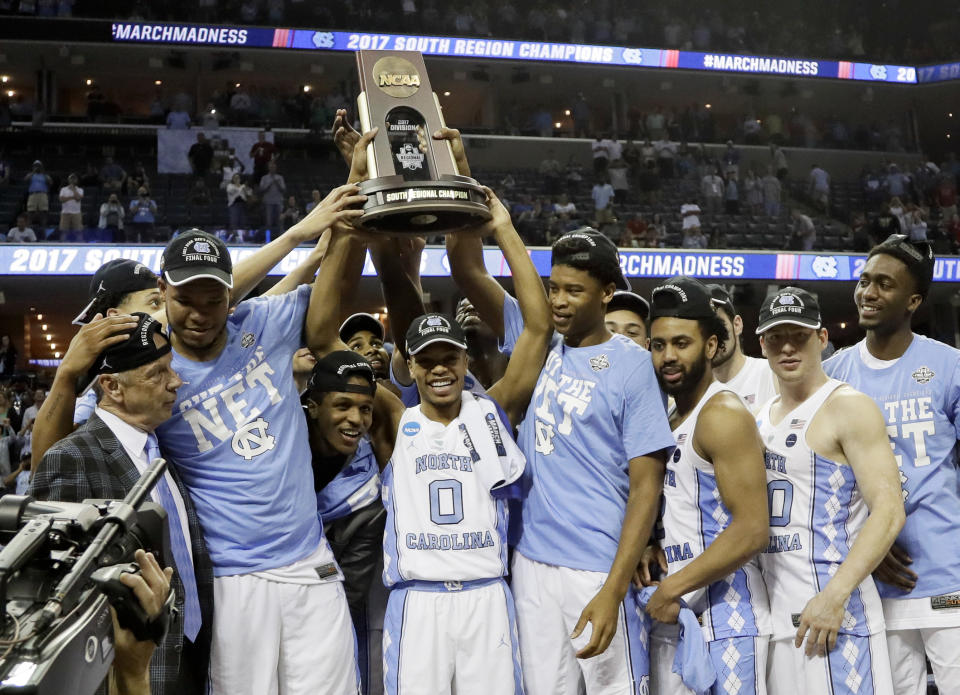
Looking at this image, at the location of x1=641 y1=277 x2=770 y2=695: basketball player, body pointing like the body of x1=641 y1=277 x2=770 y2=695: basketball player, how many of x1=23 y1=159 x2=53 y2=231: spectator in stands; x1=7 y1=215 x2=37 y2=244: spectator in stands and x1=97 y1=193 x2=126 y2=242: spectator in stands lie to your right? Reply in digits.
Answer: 3

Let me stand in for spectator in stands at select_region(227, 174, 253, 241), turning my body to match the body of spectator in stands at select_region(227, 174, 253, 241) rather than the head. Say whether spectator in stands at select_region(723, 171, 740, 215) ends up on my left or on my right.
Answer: on my left

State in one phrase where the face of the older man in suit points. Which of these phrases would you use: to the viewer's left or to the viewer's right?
to the viewer's right

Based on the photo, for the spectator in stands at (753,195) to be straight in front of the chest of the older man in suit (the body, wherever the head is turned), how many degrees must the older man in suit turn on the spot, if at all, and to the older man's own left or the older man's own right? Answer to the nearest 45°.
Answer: approximately 90° to the older man's own left

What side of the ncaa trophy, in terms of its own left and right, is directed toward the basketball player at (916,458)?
left

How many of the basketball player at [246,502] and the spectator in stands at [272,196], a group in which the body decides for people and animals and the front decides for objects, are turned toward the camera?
2

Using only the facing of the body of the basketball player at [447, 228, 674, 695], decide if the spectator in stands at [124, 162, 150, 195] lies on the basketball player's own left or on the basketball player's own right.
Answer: on the basketball player's own right
